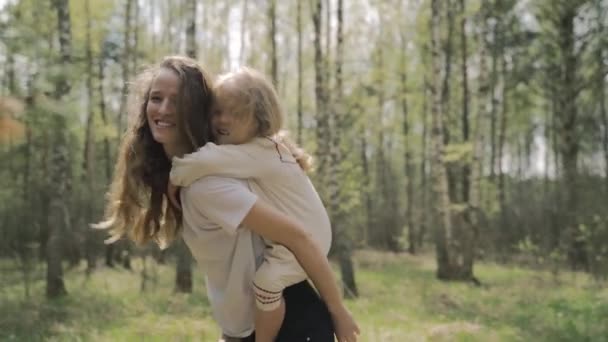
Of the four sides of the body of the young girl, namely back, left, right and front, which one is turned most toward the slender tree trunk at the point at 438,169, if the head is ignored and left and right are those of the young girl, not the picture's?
right

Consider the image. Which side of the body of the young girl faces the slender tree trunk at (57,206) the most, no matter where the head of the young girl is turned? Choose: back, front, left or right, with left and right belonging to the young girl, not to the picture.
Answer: right

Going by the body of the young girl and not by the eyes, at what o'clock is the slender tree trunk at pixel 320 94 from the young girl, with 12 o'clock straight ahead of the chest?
The slender tree trunk is roughly at 3 o'clock from the young girl.

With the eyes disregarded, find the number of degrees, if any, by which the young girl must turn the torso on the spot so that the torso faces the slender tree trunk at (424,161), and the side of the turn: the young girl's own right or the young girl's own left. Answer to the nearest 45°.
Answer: approximately 90° to the young girl's own right

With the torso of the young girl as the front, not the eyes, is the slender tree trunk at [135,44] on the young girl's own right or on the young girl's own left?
on the young girl's own right

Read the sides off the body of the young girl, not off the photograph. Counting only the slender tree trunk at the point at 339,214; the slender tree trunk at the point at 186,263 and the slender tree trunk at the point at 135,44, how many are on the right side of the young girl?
3

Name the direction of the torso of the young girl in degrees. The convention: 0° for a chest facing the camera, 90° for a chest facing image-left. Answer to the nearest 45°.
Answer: approximately 90°

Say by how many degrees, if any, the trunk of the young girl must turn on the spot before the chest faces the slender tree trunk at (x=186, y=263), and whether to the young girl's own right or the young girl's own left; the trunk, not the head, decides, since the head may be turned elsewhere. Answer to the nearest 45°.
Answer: approximately 90° to the young girl's own right

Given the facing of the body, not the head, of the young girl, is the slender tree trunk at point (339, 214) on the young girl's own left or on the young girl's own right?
on the young girl's own right
